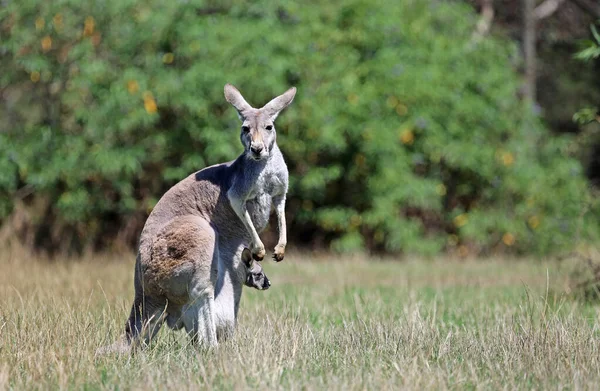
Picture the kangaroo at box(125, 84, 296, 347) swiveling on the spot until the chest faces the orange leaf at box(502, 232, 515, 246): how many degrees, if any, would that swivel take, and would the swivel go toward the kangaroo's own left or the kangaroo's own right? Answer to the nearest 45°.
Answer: approximately 90° to the kangaroo's own left

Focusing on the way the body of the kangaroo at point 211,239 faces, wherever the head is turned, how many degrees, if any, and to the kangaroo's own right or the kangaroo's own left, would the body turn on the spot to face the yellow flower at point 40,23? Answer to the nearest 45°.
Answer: approximately 135° to the kangaroo's own left

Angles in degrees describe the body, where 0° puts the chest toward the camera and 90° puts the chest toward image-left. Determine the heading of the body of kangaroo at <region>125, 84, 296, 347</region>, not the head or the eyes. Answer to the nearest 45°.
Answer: approximately 315°

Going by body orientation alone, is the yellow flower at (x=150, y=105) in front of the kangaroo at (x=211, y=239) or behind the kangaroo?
behind

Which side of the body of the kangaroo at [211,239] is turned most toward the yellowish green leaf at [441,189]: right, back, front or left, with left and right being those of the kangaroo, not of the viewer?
left

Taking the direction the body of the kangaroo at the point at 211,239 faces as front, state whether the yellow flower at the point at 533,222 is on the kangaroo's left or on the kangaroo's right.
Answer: on the kangaroo's left

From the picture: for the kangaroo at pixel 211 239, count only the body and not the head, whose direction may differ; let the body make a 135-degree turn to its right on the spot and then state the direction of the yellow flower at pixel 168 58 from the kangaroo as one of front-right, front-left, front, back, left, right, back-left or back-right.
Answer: right

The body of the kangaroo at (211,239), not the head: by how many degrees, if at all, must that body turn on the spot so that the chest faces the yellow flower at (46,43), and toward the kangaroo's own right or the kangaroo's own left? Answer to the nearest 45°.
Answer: approximately 135° to the kangaroo's own left

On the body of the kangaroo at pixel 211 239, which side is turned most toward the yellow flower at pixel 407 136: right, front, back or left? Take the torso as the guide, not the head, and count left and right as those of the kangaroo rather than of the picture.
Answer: left

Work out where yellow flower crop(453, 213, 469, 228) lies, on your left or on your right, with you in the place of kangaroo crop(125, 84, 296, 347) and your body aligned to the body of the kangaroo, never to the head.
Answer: on your left

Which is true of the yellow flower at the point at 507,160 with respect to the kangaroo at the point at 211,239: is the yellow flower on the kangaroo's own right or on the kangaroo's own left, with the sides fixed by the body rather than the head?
on the kangaroo's own left
